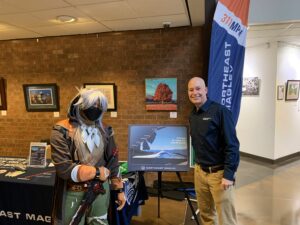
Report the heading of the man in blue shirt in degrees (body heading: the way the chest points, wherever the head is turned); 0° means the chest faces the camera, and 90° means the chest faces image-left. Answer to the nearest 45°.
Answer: approximately 45°

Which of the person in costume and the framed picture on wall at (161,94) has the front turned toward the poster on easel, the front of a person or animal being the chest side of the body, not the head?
the framed picture on wall

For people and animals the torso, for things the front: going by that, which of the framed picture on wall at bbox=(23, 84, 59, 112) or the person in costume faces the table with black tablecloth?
the framed picture on wall

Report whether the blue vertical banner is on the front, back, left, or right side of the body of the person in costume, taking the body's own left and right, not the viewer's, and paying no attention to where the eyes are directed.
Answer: left

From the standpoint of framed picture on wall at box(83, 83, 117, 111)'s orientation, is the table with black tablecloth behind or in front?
in front

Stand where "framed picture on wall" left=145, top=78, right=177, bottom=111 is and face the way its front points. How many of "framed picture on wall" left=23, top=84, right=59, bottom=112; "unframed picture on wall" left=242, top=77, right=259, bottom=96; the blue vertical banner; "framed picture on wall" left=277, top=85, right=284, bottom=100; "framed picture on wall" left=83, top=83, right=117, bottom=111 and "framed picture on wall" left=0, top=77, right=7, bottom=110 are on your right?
3

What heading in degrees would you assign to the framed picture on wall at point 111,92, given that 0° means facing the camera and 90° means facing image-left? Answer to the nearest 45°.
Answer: approximately 0°

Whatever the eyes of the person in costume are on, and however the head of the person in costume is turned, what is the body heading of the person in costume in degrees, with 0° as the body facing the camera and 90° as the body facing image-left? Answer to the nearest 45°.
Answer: approximately 315°

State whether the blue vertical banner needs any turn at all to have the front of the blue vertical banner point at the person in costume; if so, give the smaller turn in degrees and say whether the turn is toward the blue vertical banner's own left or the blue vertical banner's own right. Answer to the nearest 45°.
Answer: approximately 45° to the blue vertical banner's own right
